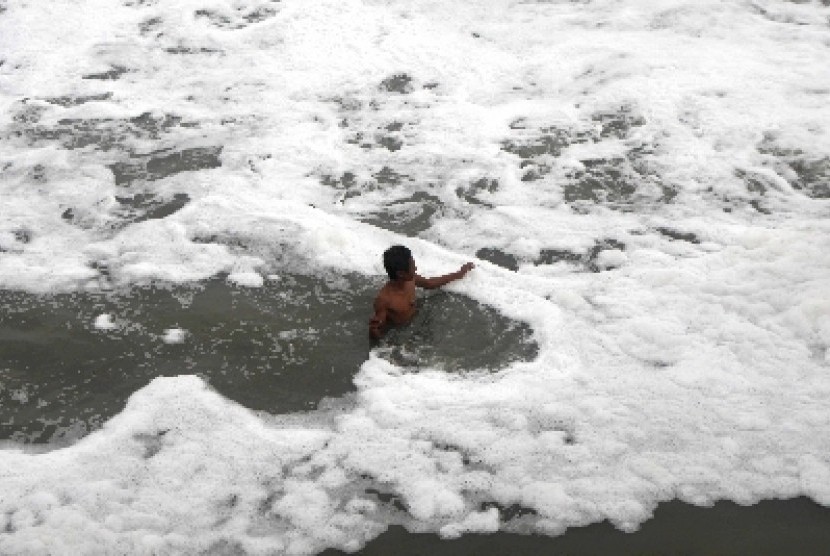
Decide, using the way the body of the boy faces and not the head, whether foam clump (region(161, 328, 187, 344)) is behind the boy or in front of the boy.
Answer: behind
